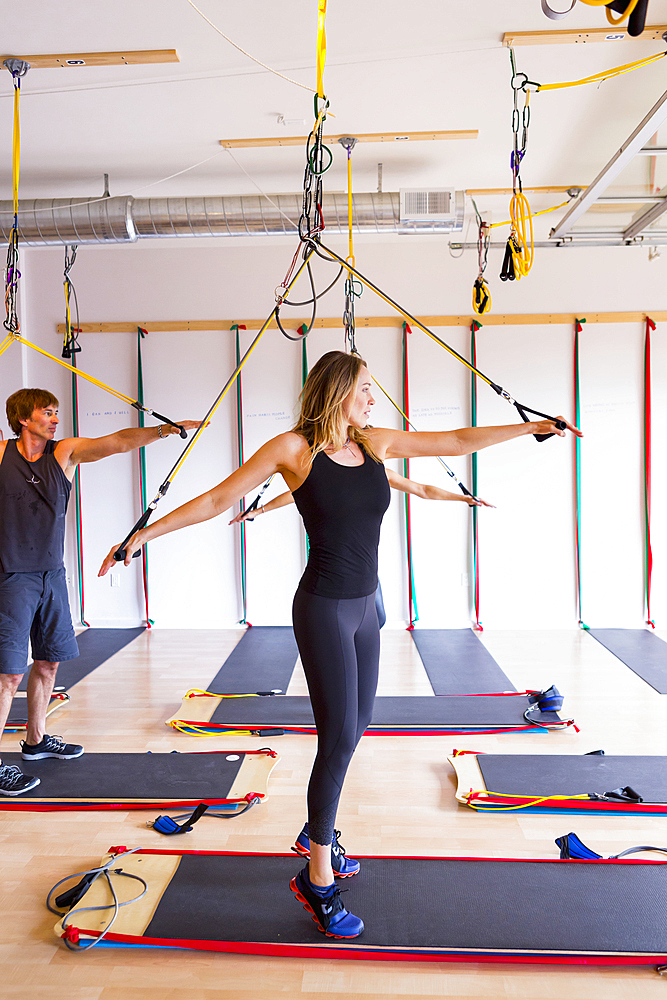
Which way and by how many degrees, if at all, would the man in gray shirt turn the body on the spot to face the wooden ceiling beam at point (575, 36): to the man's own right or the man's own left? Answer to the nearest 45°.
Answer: approximately 45° to the man's own left

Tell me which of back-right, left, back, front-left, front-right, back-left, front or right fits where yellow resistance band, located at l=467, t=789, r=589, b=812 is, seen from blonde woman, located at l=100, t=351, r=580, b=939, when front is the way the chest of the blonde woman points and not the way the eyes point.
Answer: left

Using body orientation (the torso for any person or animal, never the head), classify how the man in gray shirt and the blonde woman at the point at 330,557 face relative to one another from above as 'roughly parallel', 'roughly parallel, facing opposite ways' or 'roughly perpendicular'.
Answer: roughly parallel

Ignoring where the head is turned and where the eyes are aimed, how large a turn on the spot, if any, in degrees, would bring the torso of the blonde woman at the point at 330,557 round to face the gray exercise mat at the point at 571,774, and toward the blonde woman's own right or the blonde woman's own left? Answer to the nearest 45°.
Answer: approximately 90° to the blonde woman's own left

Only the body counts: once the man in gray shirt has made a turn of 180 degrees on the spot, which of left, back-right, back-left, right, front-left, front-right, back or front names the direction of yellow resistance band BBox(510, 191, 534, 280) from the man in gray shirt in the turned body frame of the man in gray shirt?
back-right

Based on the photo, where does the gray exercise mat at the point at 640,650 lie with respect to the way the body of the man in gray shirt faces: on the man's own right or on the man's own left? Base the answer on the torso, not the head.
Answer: on the man's own left

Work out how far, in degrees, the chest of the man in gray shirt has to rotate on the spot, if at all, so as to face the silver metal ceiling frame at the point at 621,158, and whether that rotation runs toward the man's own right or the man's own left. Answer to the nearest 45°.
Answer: approximately 45° to the man's own left

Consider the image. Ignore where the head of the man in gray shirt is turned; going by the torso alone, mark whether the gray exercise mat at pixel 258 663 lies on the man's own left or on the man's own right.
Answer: on the man's own left

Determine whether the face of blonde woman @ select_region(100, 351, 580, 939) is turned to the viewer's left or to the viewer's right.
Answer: to the viewer's right

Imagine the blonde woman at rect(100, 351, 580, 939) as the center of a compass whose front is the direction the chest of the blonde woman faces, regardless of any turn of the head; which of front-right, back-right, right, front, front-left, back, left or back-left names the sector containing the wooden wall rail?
back-left

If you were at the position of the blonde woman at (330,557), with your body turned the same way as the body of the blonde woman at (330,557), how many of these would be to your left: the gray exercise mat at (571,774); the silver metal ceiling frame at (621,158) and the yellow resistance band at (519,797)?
3

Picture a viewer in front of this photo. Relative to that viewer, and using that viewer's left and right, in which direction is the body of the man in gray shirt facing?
facing the viewer and to the right of the viewer

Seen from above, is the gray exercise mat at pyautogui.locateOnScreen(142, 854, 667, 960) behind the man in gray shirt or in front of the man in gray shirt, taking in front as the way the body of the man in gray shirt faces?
in front

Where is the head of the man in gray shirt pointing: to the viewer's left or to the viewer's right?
to the viewer's right
